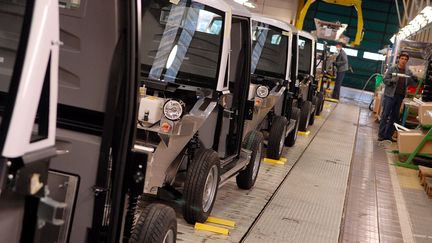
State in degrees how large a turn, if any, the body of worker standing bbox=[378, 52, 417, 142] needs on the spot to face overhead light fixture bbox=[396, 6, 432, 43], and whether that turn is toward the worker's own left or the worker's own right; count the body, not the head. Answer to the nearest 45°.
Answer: approximately 135° to the worker's own left
